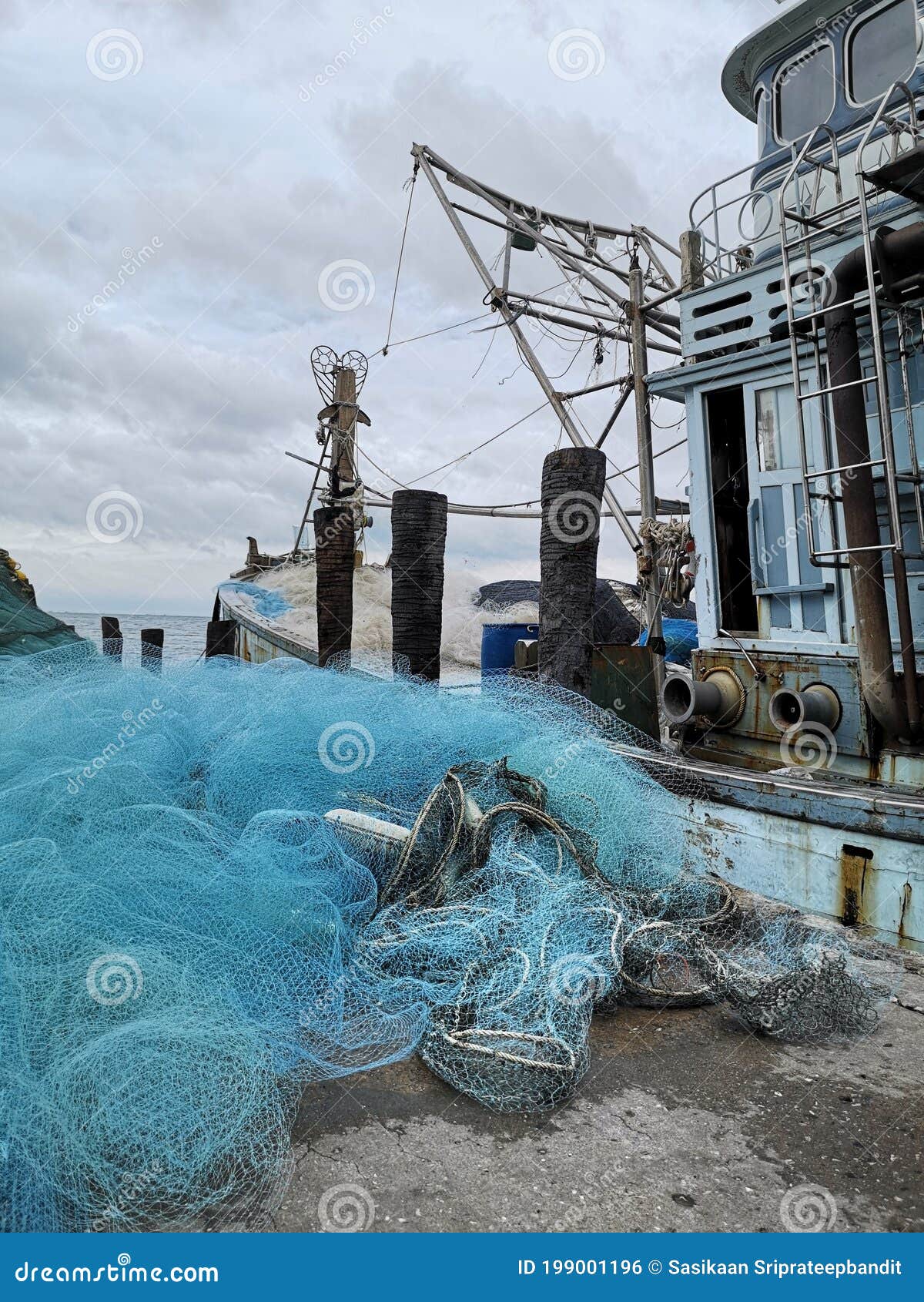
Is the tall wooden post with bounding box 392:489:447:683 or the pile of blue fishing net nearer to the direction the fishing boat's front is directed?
the tall wooden post

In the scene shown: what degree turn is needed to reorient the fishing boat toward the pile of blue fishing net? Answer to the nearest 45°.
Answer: approximately 90° to its left

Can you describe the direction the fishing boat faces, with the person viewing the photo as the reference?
facing away from the viewer and to the left of the viewer

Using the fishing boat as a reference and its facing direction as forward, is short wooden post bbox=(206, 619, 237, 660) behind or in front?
in front
